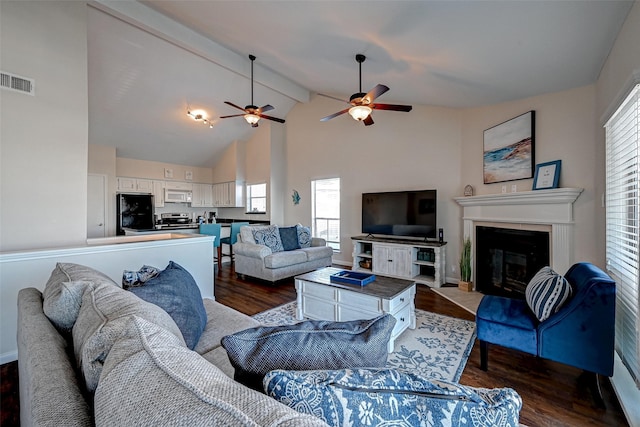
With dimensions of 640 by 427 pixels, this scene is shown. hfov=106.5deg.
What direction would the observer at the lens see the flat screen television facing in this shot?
facing the viewer and to the left of the viewer

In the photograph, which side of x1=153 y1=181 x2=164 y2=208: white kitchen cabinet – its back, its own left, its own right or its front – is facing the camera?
front

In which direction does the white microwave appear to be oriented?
toward the camera

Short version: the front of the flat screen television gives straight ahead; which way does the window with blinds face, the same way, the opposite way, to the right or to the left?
to the right

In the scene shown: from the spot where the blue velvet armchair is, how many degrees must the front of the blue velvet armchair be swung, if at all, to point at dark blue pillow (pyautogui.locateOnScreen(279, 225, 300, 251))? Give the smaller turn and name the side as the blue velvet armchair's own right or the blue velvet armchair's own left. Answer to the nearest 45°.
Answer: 0° — it already faces it

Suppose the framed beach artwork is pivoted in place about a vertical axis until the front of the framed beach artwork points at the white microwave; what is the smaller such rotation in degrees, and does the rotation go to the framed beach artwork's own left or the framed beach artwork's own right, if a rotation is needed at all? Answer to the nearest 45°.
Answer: approximately 45° to the framed beach artwork's own right

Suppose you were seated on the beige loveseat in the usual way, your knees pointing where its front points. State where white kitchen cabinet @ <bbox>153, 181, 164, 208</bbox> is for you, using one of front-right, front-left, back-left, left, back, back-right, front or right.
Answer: back

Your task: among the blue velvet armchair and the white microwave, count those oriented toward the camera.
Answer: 1

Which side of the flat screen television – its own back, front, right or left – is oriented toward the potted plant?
left

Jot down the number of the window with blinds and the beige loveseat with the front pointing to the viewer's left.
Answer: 1

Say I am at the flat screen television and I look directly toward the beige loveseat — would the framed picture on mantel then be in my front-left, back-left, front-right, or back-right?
back-left

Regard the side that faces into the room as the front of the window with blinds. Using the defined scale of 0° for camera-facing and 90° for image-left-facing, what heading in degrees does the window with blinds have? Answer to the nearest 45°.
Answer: approximately 90°

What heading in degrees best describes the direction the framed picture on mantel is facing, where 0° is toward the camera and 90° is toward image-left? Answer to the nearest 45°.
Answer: approximately 45°

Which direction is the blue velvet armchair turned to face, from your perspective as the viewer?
facing to the left of the viewer

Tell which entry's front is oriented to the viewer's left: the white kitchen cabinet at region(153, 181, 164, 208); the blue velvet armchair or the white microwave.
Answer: the blue velvet armchair

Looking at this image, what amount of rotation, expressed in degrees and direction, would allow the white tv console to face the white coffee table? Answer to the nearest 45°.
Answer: approximately 45° to its left
